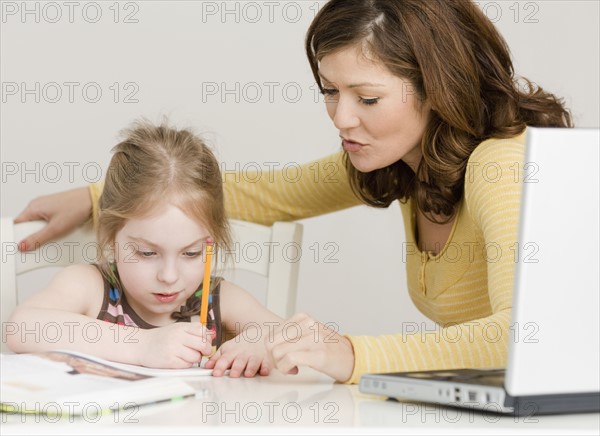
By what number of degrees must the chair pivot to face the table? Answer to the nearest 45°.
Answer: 0° — it already faces it

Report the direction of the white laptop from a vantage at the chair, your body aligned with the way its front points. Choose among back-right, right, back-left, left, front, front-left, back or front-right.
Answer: front

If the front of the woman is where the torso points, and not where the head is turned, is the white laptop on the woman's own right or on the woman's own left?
on the woman's own left

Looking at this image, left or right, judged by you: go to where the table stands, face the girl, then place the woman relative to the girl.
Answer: right

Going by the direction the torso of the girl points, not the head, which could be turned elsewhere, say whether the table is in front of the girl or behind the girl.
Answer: in front

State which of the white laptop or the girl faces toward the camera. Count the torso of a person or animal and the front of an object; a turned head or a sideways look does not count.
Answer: the girl

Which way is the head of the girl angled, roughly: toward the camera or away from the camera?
toward the camera

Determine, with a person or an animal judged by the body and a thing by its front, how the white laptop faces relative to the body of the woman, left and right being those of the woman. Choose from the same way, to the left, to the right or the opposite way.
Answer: to the right

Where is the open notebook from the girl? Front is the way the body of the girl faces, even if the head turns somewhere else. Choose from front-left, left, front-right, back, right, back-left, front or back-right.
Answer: front

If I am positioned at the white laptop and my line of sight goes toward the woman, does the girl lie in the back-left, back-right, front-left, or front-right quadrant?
front-left

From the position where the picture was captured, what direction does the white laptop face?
facing away from the viewer and to the left of the viewer

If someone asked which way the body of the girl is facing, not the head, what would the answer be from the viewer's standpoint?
toward the camera

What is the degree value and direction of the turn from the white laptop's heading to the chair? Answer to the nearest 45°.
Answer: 0° — it already faces it

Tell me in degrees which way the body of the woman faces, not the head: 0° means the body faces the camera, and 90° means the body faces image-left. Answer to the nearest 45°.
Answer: approximately 45°

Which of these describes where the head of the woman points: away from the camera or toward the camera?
toward the camera
